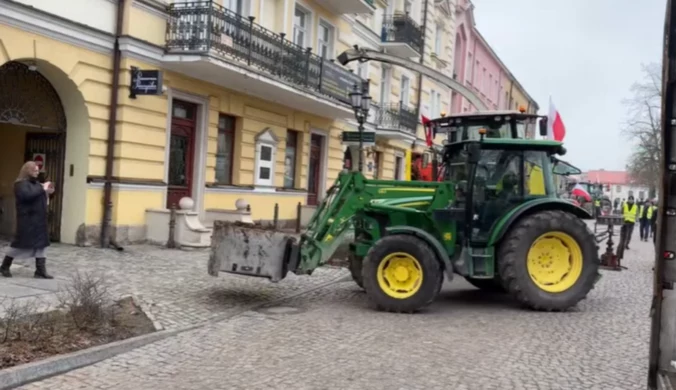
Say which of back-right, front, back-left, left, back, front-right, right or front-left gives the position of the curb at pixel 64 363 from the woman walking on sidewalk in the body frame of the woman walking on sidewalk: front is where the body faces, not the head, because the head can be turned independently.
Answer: right

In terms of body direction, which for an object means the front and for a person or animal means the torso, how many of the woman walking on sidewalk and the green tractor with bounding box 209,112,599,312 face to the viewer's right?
1

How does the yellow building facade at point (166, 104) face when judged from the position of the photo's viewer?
facing the viewer and to the right of the viewer

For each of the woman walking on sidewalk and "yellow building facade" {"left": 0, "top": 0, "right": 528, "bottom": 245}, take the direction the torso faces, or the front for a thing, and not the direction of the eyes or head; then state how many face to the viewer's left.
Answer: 0

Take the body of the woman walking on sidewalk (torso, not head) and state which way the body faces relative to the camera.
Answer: to the viewer's right

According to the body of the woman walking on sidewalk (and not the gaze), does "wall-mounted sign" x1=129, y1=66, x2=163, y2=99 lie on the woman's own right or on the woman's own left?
on the woman's own left

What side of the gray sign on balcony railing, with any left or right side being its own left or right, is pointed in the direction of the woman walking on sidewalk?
right

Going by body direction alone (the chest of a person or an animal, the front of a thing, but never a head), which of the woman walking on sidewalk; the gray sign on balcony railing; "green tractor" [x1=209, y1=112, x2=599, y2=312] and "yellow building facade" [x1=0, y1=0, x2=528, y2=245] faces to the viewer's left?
the green tractor

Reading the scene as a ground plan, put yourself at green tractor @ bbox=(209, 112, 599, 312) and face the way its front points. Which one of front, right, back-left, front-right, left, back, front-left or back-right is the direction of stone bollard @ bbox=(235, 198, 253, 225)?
front-right

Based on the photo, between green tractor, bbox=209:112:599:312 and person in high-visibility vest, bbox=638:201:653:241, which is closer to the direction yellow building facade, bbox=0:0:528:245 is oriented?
the green tractor

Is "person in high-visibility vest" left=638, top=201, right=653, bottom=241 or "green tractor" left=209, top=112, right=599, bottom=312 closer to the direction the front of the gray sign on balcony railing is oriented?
the green tractor

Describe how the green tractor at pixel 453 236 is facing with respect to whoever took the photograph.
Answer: facing to the left of the viewer

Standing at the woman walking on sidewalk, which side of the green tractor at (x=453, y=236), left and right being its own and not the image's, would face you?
front
